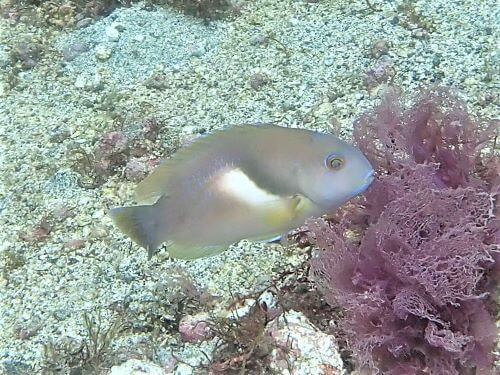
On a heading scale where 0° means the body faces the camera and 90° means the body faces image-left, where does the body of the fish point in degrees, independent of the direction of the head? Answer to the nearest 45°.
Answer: approximately 270°

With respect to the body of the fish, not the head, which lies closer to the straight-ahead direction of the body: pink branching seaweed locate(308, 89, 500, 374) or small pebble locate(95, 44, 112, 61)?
the pink branching seaweed

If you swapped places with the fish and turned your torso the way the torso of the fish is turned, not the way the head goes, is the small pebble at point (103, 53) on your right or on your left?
on your left
